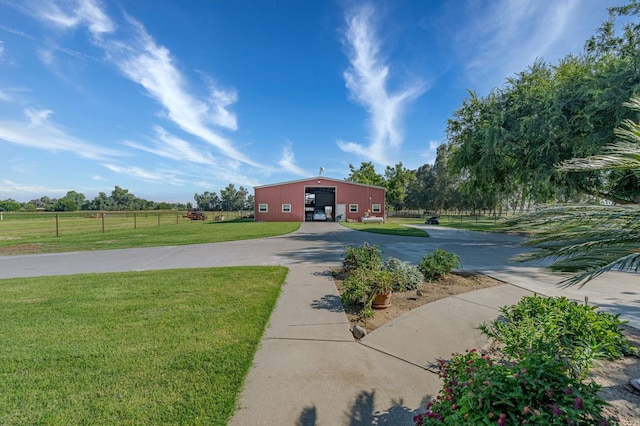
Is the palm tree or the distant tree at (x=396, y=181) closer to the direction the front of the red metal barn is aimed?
the palm tree

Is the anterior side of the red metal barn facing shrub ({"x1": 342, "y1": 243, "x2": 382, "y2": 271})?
yes

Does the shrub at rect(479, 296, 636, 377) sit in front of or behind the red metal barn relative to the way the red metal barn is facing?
in front

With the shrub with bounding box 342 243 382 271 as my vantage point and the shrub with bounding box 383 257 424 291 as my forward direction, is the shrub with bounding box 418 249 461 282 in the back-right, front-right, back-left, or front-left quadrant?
front-left

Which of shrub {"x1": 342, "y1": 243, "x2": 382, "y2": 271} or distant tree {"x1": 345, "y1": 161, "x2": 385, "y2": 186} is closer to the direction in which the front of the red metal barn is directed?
the shrub

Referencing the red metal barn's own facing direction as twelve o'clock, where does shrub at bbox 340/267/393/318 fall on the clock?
The shrub is roughly at 12 o'clock from the red metal barn.

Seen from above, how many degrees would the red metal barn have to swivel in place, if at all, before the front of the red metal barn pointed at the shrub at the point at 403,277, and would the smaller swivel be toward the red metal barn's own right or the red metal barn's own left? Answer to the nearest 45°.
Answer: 0° — it already faces it

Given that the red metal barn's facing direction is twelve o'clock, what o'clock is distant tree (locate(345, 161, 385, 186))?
The distant tree is roughly at 7 o'clock from the red metal barn.

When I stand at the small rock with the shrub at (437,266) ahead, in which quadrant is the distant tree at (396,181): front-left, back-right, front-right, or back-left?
front-left

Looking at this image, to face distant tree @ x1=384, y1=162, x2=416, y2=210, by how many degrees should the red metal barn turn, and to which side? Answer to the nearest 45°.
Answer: approximately 135° to its left

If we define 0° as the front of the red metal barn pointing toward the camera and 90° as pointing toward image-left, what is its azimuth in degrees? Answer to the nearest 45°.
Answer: approximately 0°

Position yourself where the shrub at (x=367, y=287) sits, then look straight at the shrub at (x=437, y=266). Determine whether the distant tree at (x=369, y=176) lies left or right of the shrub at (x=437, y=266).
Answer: left

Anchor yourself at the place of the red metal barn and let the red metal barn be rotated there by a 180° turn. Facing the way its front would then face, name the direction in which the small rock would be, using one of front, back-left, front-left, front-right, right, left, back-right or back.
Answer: back

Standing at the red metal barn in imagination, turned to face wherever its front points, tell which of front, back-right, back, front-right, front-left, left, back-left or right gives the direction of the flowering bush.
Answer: front

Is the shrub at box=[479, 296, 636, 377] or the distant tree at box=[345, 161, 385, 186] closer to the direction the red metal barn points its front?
the shrub
